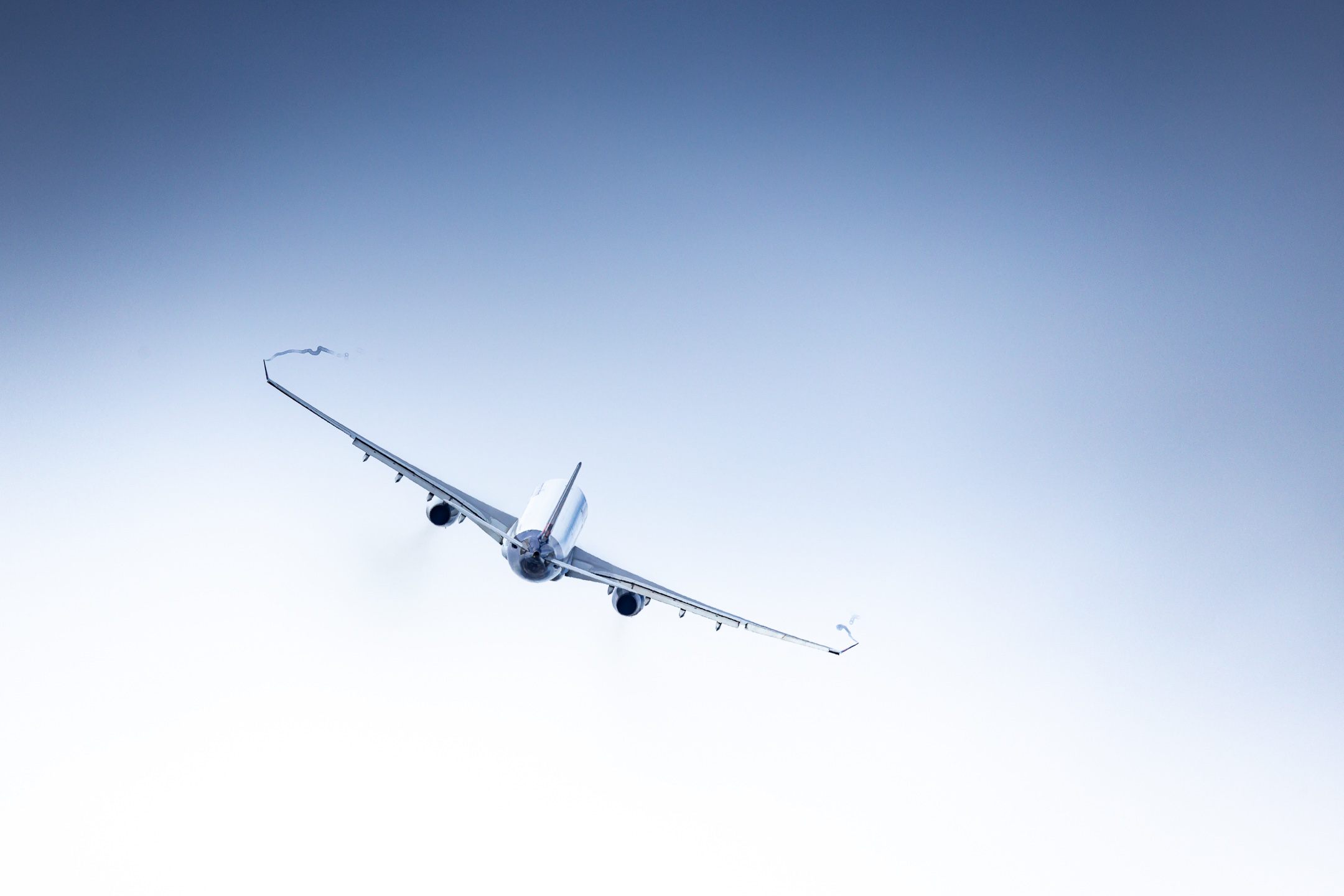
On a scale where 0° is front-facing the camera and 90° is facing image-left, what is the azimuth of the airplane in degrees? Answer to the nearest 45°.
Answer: approximately 180°
